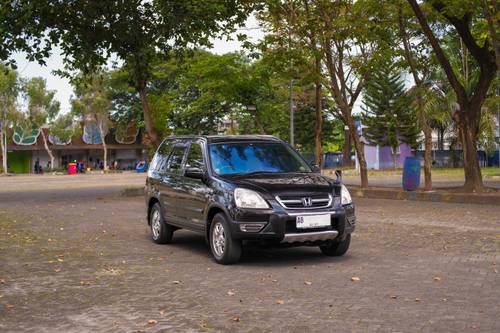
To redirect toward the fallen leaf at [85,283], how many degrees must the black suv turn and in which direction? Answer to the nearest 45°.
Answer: approximately 90° to its right

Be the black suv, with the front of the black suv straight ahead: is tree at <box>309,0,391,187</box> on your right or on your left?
on your left

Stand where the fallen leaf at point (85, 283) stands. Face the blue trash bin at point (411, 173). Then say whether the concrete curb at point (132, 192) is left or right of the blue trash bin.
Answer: left

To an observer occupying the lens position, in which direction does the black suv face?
facing the viewer and to the right of the viewer

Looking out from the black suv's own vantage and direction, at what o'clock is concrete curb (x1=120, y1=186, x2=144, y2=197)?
The concrete curb is roughly at 7 o'clock from the black suv.

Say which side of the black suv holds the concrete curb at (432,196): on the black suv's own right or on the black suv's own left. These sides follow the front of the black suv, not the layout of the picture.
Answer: on the black suv's own left

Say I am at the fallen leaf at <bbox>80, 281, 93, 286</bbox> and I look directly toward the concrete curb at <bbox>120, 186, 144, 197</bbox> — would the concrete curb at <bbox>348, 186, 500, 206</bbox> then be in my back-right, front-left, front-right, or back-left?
front-right

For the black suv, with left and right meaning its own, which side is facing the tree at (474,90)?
left

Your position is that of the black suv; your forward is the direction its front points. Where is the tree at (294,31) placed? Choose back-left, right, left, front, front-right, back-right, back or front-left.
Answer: back-left

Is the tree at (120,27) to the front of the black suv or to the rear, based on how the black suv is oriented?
to the rear

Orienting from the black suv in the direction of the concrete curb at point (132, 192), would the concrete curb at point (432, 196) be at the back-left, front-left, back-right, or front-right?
front-right
